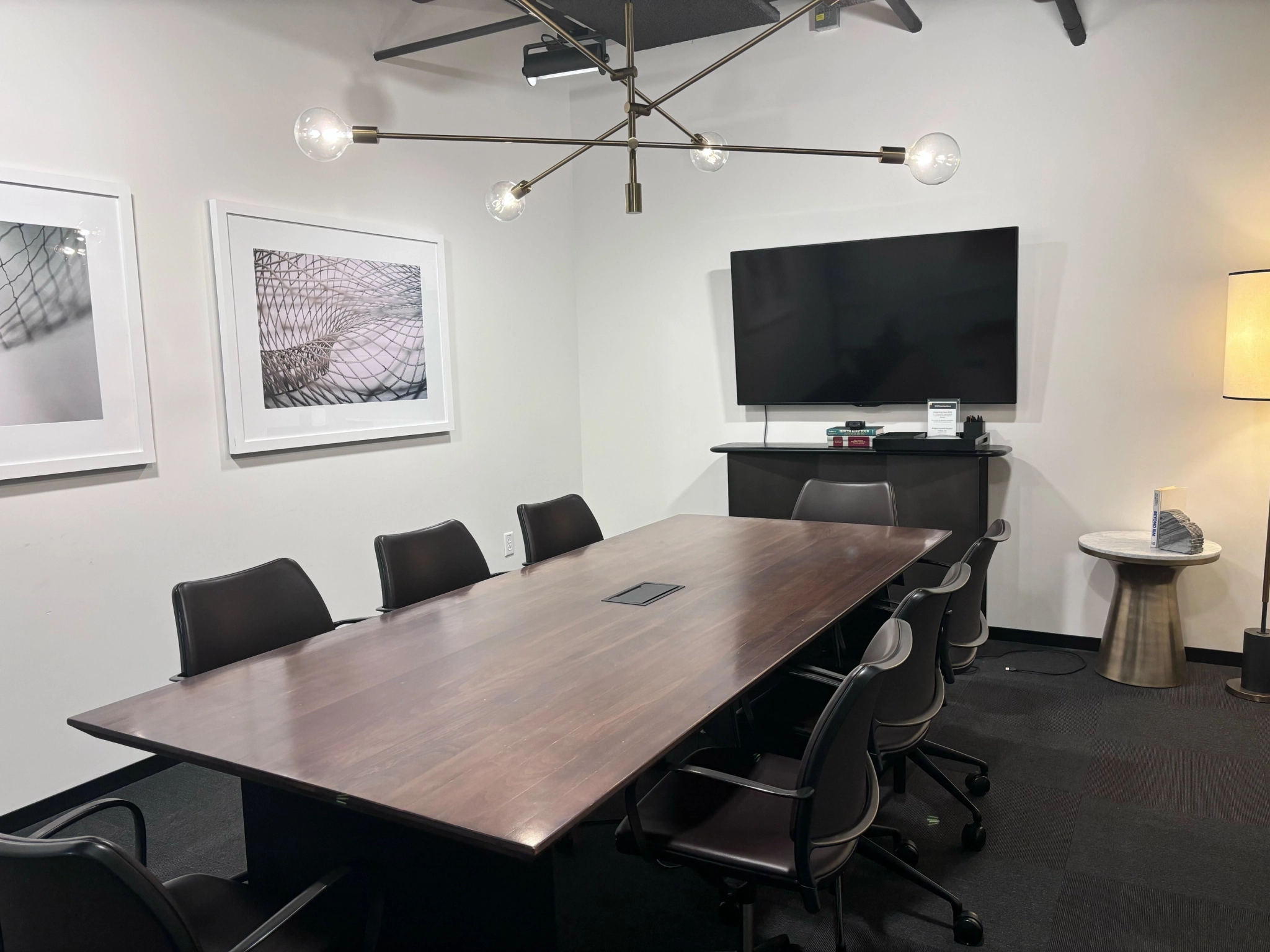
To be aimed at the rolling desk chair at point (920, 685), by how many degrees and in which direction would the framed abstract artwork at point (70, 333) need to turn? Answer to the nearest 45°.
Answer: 0° — it already faces it

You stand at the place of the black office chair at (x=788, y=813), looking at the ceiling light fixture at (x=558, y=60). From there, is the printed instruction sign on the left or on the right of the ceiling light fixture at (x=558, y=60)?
right

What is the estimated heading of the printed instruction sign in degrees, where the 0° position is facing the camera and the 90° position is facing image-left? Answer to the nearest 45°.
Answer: approximately 0°

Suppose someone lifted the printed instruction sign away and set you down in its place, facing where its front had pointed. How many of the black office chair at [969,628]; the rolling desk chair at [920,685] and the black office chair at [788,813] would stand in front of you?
3

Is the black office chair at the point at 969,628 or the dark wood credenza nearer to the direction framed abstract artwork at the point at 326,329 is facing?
the black office chair

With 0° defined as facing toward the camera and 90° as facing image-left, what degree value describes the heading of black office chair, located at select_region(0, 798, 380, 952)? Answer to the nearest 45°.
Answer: approximately 225°

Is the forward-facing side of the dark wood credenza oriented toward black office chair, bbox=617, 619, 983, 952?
yes

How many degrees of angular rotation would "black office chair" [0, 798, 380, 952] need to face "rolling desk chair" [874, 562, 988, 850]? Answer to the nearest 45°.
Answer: approximately 45° to its right

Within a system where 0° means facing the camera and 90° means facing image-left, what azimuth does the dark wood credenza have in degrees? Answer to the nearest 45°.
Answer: approximately 0°
